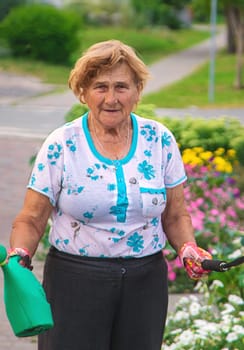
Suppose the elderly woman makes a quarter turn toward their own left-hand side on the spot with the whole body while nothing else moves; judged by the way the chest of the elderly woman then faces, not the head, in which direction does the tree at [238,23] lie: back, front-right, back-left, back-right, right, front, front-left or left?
left

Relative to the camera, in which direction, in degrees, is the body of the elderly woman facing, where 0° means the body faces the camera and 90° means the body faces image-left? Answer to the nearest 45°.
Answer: approximately 0°

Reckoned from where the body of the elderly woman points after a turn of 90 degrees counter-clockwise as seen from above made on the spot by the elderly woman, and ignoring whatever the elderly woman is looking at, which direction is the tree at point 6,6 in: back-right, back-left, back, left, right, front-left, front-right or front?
left

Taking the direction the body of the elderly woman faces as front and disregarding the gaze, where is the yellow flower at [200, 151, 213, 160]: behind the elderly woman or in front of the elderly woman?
behind

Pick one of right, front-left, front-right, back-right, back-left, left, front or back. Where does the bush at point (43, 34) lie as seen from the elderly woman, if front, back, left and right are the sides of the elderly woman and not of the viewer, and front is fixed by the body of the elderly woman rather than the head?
back
